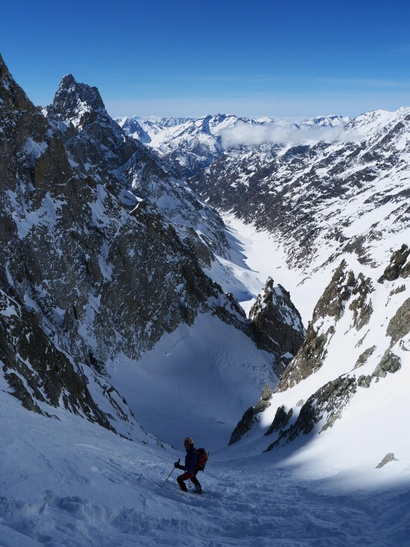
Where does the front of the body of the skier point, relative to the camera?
to the viewer's left
